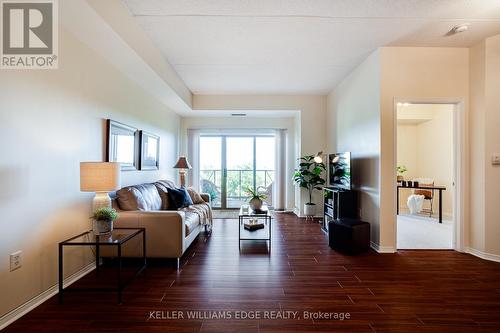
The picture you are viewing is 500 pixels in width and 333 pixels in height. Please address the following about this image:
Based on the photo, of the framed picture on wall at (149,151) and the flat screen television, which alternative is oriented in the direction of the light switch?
the framed picture on wall

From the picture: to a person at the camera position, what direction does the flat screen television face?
facing the viewer and to the left of the viewer

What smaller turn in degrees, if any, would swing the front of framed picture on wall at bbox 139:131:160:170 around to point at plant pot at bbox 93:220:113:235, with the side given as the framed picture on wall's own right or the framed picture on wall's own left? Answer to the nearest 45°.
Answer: approximately 45° to the framed picture on wall's own right

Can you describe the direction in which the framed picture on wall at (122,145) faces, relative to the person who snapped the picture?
facing the viewer and to the right of the viewer

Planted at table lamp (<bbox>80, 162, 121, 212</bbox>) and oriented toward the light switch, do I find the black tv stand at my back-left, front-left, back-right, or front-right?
front-left

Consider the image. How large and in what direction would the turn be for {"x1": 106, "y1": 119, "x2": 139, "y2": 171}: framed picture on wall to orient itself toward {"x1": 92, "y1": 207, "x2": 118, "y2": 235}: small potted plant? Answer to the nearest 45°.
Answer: approximately 45° to its right

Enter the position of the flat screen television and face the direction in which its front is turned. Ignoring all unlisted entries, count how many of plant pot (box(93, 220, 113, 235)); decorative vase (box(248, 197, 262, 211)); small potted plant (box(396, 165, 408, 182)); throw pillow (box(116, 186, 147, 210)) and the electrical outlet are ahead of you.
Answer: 4

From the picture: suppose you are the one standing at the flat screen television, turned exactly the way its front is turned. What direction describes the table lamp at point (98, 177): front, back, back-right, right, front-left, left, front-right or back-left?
front

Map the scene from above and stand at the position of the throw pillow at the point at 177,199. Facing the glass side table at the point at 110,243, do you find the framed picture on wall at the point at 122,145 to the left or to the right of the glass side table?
right

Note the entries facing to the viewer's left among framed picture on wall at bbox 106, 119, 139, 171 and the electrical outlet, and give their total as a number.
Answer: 0

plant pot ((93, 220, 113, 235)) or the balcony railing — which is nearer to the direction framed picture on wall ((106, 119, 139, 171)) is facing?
the plant pot

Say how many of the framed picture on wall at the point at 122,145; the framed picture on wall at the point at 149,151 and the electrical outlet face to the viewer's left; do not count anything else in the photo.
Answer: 0

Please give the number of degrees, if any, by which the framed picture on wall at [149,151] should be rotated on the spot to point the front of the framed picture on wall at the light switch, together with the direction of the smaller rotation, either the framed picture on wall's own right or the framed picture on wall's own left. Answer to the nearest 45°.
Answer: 0° — it already faces it

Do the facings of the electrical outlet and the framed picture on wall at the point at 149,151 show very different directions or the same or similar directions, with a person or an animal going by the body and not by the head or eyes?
same or similar directions

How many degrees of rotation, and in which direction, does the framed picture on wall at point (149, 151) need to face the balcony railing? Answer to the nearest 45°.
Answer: approximately 90° to its left
